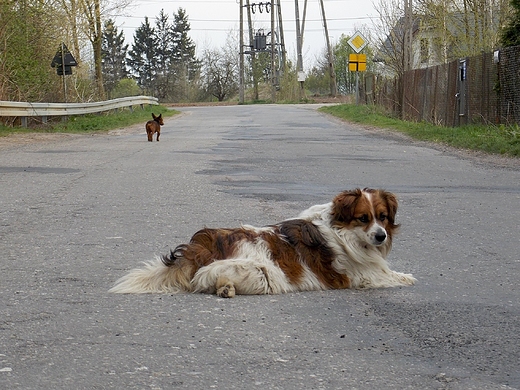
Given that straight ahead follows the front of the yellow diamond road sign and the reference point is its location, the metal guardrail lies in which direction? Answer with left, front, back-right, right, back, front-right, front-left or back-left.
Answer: front-right

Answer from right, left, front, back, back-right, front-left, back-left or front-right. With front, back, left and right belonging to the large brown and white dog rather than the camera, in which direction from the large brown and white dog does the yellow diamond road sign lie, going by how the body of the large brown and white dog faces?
left

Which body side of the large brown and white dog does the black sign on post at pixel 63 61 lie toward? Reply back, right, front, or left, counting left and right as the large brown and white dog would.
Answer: left

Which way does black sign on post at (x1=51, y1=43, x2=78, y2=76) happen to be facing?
away from the camera

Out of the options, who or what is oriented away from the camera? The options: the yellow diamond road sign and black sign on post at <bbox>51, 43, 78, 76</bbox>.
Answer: the black sign on post

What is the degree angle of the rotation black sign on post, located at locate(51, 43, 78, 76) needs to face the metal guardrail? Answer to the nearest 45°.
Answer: approximately 180°

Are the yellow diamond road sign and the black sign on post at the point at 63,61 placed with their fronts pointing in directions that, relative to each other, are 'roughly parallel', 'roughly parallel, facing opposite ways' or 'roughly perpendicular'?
roughly parallel, facing opposite ways

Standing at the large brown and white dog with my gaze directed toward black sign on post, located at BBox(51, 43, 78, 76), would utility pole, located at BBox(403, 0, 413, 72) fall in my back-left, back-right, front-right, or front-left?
front-right

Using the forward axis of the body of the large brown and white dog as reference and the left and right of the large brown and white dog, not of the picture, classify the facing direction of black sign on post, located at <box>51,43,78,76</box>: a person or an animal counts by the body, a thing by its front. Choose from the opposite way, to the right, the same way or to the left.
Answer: to the left

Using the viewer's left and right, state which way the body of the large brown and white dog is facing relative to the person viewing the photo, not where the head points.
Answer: facing to the right of the viewer

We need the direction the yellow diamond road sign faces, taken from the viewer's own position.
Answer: facing the viewer

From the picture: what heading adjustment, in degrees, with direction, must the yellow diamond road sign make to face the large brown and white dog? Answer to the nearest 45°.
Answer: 0° — it already faces it

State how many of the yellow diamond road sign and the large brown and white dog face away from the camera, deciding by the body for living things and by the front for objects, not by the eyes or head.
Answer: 0

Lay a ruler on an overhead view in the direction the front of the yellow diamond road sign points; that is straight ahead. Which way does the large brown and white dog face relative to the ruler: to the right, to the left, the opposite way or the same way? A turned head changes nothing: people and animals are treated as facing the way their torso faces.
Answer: to the left

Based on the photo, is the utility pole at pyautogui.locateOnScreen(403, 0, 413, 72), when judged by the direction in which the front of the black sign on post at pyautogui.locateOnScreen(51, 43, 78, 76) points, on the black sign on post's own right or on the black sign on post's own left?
on the black sign on post's own right

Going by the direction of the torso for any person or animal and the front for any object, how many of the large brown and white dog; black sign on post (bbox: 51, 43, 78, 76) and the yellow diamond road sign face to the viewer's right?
1

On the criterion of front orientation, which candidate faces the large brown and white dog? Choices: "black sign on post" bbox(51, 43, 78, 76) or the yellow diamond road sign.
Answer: the yellow diamond road sign
